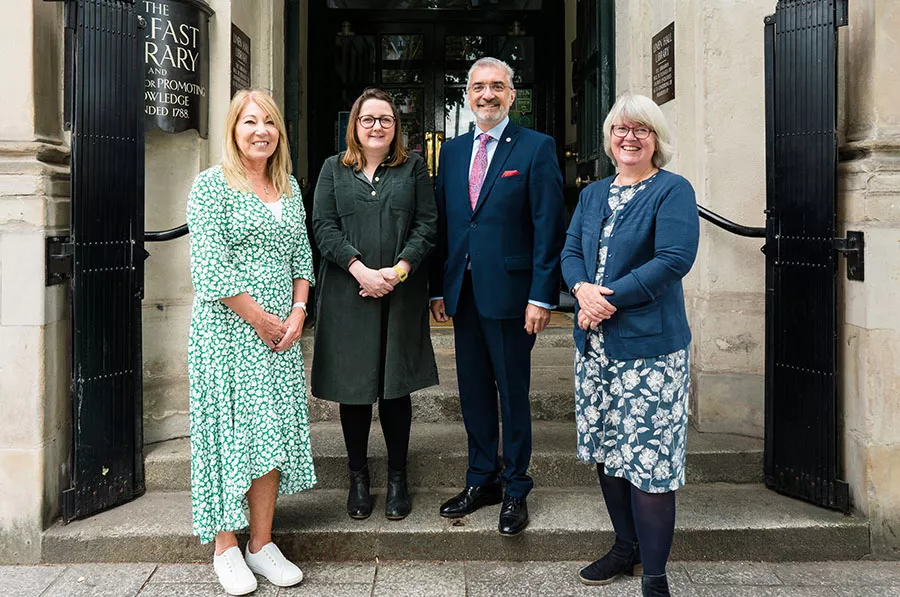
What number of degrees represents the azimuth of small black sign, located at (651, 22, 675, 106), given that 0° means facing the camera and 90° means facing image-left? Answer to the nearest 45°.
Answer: approximately 45°

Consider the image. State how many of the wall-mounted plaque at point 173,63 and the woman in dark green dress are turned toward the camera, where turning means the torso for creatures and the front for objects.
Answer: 2

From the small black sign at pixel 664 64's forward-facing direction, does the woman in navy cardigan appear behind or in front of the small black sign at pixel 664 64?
in front

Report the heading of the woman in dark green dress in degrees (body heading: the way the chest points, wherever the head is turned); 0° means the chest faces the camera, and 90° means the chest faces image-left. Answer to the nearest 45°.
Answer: approximately 0°

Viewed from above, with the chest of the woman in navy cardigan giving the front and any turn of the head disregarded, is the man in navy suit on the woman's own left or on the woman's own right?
on the woman's own right

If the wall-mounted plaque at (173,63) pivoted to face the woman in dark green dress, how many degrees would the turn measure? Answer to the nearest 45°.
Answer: approximately 45° to its left
